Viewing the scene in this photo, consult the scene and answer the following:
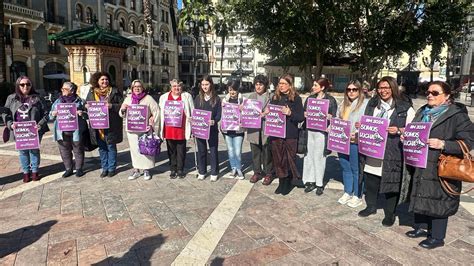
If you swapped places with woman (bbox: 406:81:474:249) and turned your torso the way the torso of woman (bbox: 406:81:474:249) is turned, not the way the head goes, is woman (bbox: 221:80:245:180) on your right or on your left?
on your right

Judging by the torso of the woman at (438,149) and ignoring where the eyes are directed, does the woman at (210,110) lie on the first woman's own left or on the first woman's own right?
on the first woman's own right

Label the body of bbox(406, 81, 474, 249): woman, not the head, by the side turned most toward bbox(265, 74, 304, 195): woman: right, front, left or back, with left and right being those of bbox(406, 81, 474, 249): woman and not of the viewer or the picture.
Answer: right

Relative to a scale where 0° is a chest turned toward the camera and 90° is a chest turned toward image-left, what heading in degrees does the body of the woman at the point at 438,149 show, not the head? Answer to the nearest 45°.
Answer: approximately 45°

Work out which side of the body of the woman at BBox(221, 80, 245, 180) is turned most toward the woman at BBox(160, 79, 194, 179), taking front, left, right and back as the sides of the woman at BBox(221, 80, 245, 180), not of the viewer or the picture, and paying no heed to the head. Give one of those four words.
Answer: right

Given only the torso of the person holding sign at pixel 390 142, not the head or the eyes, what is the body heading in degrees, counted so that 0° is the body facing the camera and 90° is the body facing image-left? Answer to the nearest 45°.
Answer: approximately 45°

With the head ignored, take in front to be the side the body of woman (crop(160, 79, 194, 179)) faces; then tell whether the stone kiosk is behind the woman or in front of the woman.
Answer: behind

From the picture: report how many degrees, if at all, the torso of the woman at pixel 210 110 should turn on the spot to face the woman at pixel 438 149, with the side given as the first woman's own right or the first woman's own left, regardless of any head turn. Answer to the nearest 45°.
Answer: approximately 45° to the first woman's own left

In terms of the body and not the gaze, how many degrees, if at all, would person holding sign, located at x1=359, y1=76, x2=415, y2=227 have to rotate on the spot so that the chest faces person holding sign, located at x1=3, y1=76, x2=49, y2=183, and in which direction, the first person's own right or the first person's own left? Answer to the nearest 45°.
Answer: approximately 45° to the first person's own right

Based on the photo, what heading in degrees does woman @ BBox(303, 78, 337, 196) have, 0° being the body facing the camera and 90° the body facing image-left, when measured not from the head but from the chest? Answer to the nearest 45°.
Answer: approximately 45°
